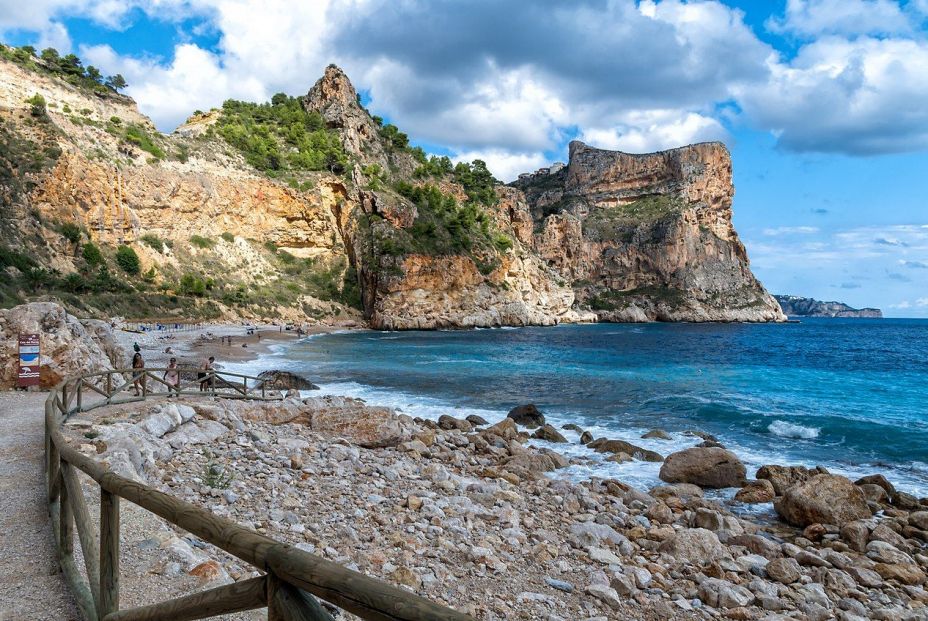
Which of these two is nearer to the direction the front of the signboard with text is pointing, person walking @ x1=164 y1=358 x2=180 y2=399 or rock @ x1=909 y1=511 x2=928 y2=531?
the rock

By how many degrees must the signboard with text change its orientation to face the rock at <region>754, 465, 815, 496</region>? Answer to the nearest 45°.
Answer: approximately 45° to its left

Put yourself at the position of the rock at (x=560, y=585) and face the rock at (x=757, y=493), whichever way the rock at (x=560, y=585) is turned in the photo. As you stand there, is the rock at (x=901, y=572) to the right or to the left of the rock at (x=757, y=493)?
right

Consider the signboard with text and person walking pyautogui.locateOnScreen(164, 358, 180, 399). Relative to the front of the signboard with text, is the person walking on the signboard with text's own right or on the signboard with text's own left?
on the signboard with text's own left

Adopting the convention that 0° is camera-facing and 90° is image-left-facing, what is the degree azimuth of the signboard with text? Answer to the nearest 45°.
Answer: approximately 0°

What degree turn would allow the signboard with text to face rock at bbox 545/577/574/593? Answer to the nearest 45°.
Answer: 0° — it already faces it

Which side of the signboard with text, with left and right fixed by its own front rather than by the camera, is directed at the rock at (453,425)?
left

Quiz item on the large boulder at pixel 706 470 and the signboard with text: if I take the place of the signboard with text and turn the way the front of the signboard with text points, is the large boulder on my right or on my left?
on my left

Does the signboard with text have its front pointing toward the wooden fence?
yes
